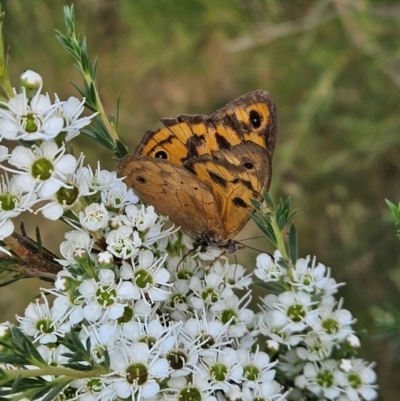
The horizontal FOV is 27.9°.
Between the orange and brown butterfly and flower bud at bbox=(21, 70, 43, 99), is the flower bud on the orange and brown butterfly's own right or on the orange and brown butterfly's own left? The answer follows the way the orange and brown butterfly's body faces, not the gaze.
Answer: on the orange and brown butterfly's own right

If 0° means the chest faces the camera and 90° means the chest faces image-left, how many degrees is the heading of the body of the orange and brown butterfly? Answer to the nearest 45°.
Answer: approximately 270°
